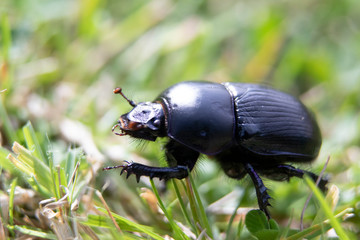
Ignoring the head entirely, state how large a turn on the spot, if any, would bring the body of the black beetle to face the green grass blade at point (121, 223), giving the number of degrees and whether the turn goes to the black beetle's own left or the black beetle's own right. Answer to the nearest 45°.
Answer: approximately 45° to the black beetle's own left

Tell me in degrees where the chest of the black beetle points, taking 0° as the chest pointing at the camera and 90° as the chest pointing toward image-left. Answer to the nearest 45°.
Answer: approximately 90°

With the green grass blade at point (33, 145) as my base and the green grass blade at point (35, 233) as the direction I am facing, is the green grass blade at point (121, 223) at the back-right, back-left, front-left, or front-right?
front-left

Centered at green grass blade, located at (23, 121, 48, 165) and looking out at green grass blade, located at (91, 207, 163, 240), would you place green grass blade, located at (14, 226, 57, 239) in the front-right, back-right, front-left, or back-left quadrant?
front-right

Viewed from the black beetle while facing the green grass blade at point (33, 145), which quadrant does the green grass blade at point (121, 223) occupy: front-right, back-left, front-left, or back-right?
front-left

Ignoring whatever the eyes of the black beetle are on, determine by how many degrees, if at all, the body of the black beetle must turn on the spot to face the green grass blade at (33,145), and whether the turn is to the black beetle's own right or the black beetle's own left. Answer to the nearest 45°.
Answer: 0° — it already faces it

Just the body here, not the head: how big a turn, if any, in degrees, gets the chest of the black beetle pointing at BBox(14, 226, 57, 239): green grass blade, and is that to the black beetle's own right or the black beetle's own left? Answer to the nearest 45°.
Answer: approximately 45° to the black beetle's own left
